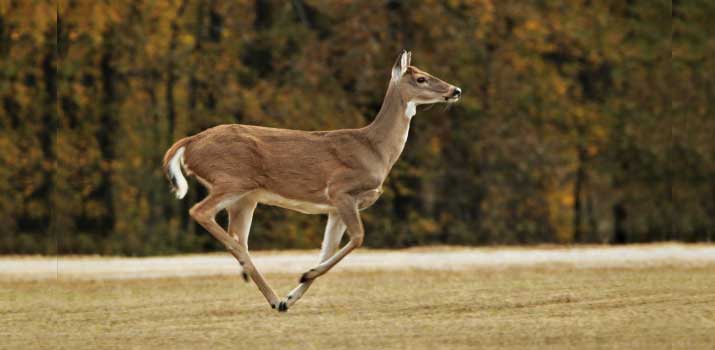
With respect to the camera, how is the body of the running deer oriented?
to the viewer's right
